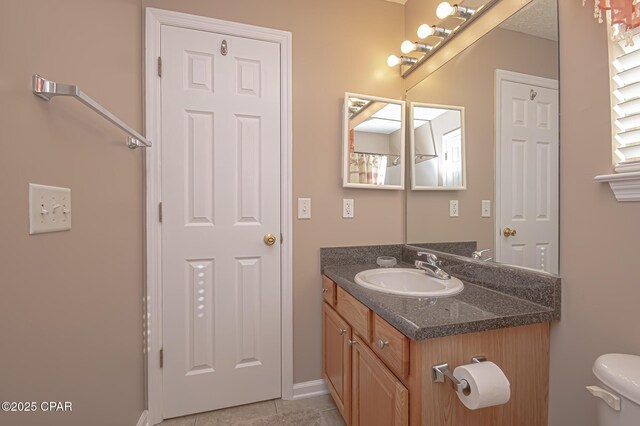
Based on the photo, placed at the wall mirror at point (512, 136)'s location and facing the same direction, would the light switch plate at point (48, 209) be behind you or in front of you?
in front

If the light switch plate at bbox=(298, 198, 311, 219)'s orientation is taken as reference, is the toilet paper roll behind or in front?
in front

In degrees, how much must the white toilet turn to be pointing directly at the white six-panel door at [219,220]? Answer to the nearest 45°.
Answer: approximately 45° to its right

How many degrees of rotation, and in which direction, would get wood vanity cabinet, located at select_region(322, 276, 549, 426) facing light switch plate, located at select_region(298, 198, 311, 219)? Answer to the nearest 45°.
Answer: approximately 90° to its right

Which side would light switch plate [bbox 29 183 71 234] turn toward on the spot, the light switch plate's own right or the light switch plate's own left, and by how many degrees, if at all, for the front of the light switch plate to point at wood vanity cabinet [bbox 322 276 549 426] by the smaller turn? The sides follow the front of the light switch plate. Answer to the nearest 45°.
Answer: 0° — it already faces it

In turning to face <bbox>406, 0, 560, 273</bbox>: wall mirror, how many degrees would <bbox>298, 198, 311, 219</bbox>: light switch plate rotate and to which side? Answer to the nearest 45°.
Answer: approximately 45° to its left

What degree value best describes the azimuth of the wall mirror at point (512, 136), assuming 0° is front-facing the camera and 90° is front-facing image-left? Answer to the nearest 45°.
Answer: approximately 45°

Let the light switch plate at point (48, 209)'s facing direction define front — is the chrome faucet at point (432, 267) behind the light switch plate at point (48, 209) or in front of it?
in front
